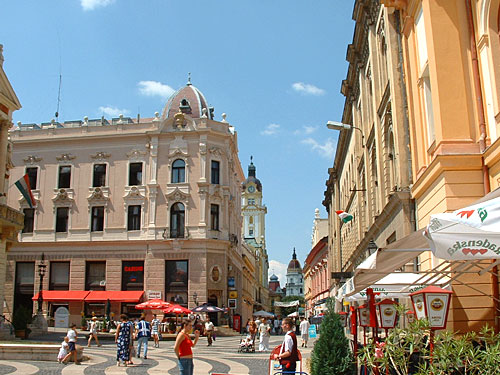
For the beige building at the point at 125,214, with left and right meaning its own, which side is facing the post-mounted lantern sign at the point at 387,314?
front

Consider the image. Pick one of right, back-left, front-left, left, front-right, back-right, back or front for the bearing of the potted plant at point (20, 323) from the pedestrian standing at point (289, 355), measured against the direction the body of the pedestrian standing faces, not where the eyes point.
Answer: front-right

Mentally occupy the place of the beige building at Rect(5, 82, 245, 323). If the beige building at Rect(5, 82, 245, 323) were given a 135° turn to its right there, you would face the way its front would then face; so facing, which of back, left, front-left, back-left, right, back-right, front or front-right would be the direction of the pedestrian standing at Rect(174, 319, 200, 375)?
back-left

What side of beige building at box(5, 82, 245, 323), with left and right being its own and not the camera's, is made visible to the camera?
front

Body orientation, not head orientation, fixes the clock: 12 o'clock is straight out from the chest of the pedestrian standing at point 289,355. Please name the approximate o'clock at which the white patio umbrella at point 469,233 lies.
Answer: The white patio umbrella is roughly at 8 o'clock from the pedestrian standing.

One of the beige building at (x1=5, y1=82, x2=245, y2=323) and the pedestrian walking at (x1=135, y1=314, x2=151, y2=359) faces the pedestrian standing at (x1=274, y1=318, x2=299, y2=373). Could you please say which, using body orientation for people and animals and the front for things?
the beige building

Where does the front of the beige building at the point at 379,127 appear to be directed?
to the viewer's left

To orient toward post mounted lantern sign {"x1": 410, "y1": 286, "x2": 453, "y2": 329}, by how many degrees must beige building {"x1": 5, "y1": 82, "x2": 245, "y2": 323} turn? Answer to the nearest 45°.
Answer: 0° — it already faces it
